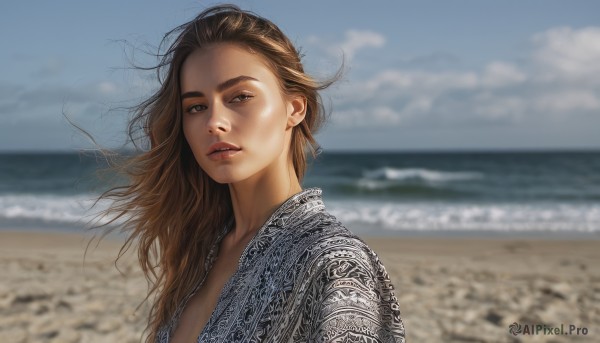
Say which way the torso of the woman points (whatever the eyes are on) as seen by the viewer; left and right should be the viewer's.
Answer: facing the viewer and to the left of the viewer

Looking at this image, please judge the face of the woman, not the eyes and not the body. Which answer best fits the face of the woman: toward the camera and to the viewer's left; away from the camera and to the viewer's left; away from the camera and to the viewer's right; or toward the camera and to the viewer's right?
toward the camera and to the viewer's left
